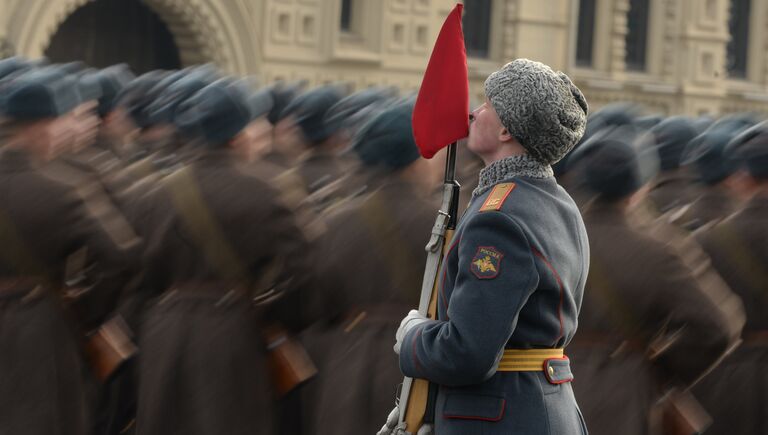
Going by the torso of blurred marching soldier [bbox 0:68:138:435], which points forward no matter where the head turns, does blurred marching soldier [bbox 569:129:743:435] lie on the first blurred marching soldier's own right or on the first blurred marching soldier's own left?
on the first blurred marching soldier's own right

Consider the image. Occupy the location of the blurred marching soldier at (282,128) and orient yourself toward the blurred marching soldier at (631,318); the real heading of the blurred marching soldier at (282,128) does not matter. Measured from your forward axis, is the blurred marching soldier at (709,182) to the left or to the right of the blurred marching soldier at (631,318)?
left

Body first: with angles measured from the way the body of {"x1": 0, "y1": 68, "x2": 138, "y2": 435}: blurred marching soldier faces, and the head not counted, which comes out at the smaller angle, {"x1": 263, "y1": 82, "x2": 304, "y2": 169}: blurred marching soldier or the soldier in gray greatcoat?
the blurred marching soldier

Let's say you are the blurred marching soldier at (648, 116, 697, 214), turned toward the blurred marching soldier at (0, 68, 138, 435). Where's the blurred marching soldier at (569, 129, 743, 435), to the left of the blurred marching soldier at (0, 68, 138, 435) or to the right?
left
